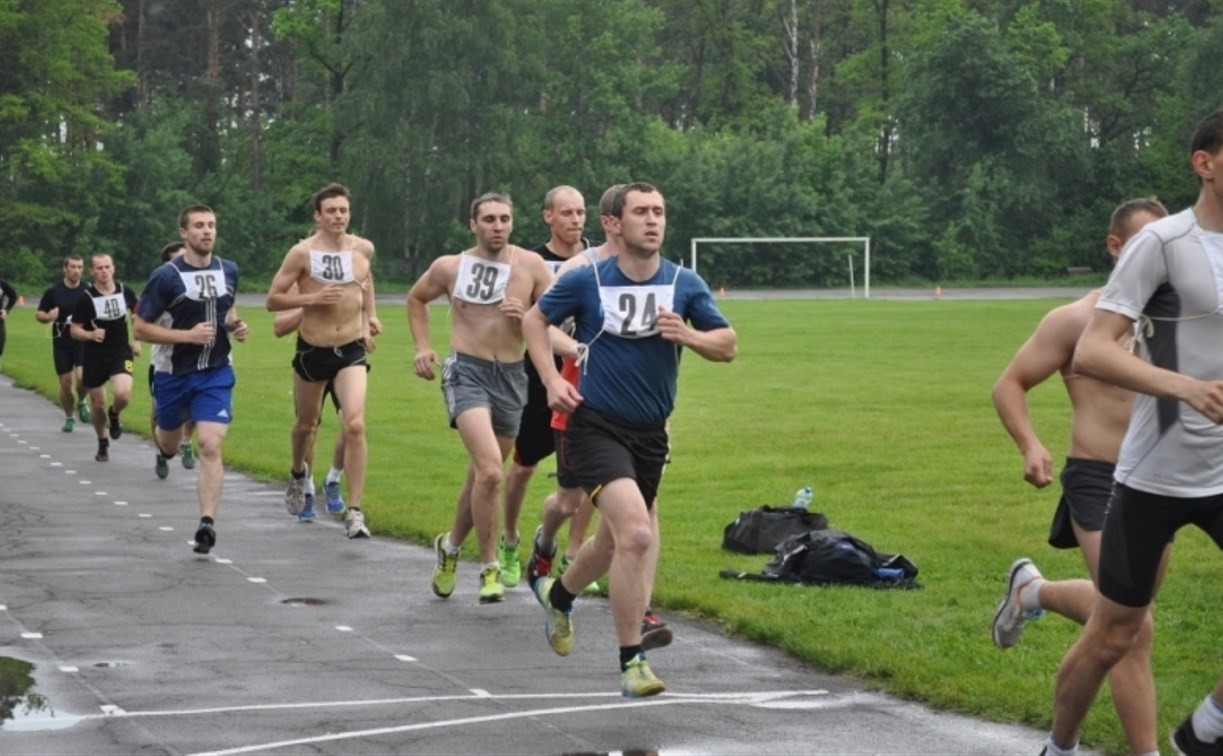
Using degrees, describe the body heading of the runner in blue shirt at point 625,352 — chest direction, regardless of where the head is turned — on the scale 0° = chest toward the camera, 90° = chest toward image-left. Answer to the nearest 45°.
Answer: approximately 315°

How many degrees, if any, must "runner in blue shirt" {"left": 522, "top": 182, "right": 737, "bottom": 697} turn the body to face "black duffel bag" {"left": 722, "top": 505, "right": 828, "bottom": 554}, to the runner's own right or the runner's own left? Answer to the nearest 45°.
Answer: approximately 135° to the runner's own left
